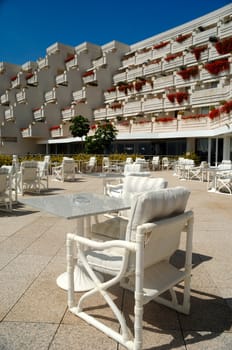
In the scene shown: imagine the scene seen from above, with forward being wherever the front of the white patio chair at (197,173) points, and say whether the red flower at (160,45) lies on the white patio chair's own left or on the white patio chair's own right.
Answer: on the white patio chair's own right

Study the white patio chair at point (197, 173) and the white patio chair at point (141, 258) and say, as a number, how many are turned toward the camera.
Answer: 0

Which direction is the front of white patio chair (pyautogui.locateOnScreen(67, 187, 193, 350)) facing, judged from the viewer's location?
facing away from the viewer and to the left of the viewer

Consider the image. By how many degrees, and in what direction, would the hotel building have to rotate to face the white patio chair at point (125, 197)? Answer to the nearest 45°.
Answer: approximately 45° to its left

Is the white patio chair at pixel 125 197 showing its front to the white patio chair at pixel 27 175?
no

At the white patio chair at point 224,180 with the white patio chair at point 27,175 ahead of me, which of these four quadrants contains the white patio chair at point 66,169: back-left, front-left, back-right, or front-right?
front-right

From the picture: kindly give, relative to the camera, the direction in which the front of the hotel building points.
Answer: facing the viewer and to the left of the viewer

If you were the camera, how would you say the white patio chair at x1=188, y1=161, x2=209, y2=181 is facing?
facing to the left of the viewer

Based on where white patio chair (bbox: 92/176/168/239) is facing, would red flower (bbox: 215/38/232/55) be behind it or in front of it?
behind

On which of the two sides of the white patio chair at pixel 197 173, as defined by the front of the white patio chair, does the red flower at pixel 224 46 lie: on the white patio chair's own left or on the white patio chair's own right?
on the white patio chair's own right

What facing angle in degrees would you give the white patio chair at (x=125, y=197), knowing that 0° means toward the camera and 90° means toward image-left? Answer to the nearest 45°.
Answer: approximately 45°

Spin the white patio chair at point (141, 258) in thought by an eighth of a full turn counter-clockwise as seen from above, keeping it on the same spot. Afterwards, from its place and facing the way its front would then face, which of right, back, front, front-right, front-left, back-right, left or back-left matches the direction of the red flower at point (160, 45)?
right

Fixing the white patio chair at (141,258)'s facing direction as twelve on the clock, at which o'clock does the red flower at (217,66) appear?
The red flower is roughly at 2 o'clock from the white patio chair.

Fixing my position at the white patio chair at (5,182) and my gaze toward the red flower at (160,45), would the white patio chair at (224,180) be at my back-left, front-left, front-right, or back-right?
front-right
